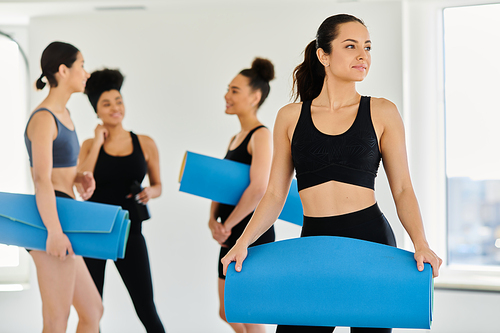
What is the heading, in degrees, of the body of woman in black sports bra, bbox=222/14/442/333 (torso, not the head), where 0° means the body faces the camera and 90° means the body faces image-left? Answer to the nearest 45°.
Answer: approximately 0°

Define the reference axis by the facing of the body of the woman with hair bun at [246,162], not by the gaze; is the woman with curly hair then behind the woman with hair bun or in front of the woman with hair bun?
in front

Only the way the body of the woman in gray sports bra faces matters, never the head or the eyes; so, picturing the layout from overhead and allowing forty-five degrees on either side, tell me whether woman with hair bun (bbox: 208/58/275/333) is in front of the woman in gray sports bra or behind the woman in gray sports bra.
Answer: in front

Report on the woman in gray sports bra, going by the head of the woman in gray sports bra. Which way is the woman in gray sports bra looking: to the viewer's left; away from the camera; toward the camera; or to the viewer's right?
to the viewer's right

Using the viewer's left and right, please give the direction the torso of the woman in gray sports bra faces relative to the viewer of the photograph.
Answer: facing to the right of the viewer

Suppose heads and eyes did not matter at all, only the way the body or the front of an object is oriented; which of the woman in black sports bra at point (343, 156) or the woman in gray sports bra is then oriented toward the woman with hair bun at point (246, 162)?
the woman in gray sports bra

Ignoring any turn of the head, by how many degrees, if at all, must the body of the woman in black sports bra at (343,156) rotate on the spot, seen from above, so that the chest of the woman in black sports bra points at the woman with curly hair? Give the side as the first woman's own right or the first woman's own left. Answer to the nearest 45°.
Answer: approximately 135° to the first woman's own right

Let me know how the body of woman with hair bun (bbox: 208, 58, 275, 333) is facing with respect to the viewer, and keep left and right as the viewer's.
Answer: facing to the left of the viewer
